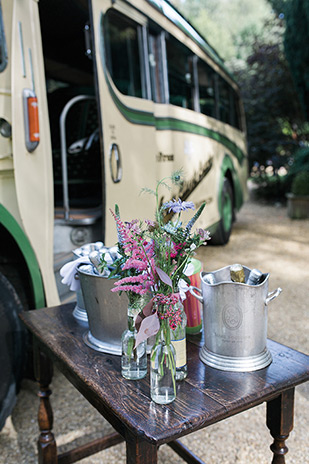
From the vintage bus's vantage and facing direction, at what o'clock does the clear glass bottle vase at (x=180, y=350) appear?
The clear glass bottle vase is roughly at 10 o'clock from the vintage bus.

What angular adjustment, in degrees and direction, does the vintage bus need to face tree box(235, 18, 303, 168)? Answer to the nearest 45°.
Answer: approximately 180°

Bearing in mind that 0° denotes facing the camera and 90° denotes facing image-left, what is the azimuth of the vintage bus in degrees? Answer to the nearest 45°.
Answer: approximately 45°

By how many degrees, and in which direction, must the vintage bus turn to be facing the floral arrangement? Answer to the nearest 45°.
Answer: approximately 45° to its left

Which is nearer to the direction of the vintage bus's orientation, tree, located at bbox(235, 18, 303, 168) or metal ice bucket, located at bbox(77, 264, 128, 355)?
the metal ice bucket

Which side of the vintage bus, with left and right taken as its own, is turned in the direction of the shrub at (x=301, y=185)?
back

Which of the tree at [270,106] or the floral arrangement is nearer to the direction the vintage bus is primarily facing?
the floral arrangement

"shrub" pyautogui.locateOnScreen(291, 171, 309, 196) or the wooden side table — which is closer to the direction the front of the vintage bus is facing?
the wooden side table

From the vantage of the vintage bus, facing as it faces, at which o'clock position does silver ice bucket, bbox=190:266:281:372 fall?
The silver ice bucket is roughly at 10 o'clock from the vintage bus.
